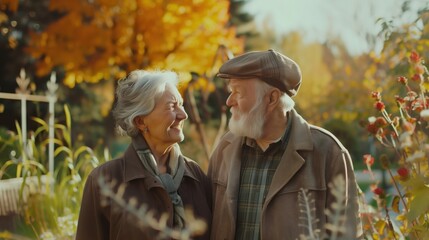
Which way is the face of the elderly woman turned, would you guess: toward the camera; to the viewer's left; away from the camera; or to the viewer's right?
to the viewer's right

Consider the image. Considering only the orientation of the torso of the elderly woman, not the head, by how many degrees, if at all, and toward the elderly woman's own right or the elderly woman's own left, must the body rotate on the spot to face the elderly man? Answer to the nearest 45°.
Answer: approximately 45° to the elderly woman's own left

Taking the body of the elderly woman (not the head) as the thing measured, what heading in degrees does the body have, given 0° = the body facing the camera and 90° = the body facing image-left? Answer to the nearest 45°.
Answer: approximately 315°

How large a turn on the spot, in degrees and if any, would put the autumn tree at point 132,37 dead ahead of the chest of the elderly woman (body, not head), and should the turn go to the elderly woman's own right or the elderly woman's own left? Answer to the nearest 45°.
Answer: approximately 135° to the elderly woman's own left

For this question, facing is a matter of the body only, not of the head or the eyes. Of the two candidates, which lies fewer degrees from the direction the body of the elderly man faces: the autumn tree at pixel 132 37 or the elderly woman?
the elderly woman

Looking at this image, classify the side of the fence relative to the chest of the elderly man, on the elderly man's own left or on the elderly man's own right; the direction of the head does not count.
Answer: on the elderly man's own right

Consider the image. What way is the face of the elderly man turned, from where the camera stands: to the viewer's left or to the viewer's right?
to the viewer's left

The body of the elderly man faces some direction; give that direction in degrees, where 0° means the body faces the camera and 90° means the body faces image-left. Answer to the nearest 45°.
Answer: approximately 45°

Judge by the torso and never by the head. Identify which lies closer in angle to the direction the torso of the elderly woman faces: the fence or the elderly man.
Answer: the elderly man
